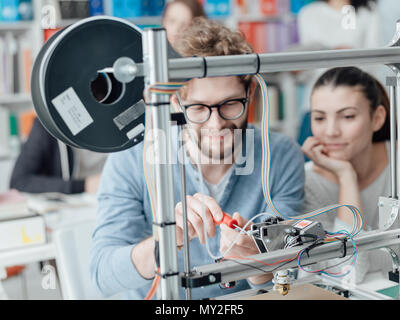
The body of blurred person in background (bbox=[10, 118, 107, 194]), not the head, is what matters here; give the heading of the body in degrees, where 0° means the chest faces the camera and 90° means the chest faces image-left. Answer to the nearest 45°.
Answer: approximately 315°

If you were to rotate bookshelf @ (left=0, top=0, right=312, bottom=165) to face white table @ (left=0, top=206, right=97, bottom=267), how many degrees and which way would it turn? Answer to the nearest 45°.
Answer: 0° — it already faces it

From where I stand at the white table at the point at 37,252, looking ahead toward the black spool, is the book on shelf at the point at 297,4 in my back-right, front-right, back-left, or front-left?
back-left

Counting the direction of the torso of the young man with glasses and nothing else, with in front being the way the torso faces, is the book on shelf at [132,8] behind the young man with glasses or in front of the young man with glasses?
behind

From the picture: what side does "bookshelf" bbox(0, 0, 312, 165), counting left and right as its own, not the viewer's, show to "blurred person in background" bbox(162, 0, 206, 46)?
front

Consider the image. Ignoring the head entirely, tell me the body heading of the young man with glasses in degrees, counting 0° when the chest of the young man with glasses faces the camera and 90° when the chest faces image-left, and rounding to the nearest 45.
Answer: approximately 0°

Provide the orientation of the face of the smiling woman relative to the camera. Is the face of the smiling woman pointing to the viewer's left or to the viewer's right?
to the viewer's left
